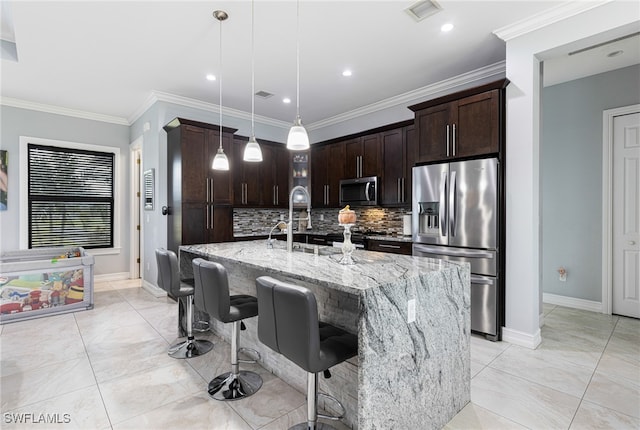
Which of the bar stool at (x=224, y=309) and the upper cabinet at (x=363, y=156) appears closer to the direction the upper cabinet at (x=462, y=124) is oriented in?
the bar stool

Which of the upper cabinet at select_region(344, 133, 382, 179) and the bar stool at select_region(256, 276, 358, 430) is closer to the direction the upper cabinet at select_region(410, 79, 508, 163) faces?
the bar stool

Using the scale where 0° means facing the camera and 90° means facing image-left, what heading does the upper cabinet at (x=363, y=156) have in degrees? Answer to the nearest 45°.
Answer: approximately 45°

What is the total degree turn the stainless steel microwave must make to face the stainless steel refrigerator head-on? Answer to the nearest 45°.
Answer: approximately 90° to its left

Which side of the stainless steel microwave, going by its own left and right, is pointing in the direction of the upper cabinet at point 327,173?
right

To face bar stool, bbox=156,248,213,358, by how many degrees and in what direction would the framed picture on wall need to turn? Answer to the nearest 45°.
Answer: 0° — it already faces it

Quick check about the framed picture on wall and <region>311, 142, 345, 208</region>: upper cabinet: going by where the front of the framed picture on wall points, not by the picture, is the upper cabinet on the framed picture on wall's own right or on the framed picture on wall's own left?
on the framed picture on wall's own left

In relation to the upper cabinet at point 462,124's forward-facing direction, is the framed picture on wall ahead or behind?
ahead

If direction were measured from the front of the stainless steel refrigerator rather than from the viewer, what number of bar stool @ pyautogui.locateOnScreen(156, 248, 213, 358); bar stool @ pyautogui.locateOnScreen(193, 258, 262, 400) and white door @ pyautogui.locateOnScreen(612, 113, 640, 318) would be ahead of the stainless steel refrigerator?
2
